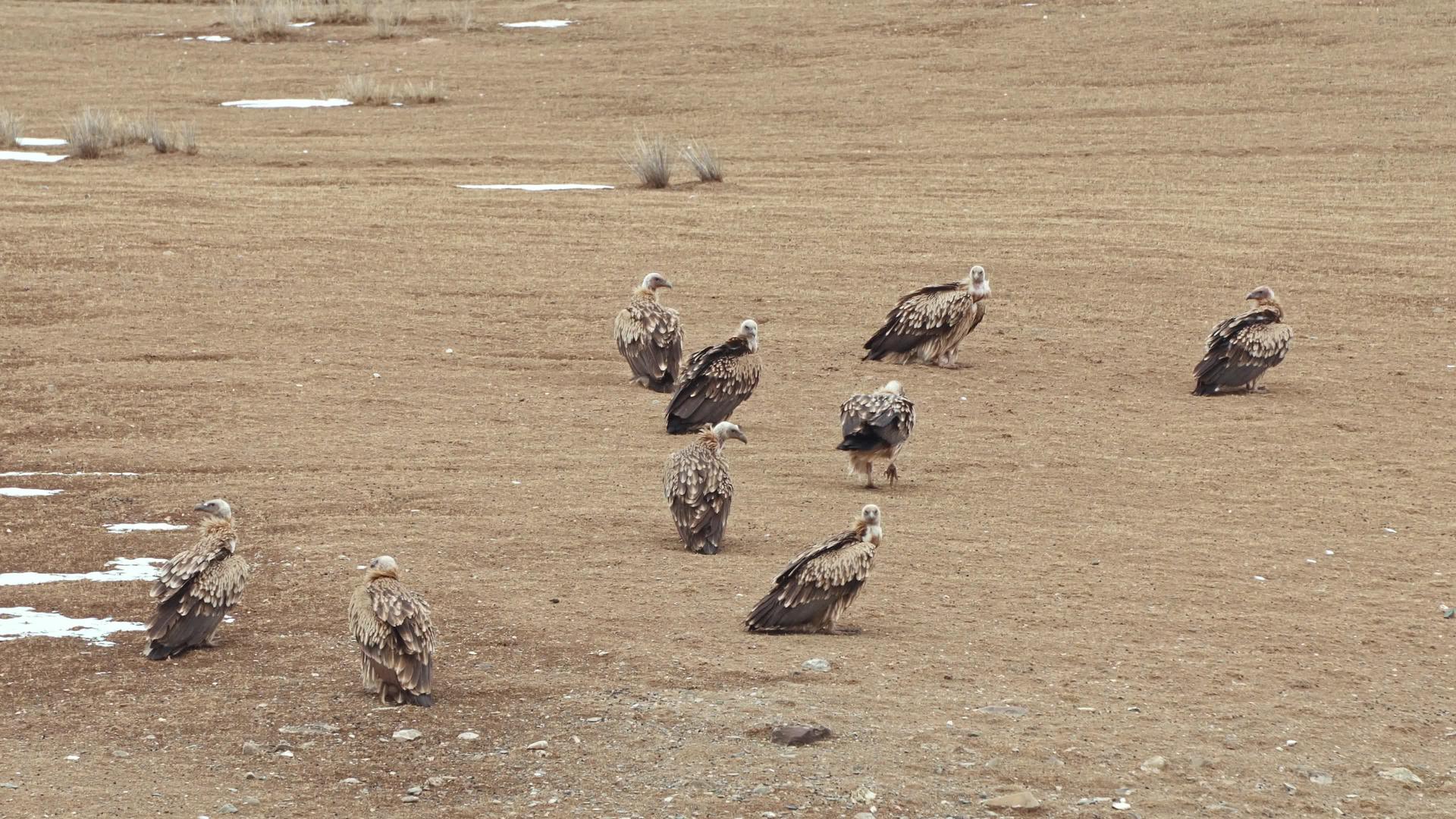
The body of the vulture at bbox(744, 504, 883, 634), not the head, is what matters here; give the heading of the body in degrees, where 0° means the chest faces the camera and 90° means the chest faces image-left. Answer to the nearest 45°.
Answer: approximately 270°

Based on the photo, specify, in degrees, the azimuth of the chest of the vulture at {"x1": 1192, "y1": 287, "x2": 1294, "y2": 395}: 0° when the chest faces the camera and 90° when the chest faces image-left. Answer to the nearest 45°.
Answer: approximately 225°

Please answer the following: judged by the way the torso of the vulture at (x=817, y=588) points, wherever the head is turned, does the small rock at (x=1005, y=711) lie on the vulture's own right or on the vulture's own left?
on the vulture's own right

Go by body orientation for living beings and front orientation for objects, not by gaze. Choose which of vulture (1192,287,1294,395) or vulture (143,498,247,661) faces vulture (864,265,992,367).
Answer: vulture (143,498,247,661)

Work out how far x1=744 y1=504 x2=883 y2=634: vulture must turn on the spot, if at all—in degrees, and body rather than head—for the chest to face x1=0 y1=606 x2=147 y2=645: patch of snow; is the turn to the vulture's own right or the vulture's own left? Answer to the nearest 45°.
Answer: approximately 180°

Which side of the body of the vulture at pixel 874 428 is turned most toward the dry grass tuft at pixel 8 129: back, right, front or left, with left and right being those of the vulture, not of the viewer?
left

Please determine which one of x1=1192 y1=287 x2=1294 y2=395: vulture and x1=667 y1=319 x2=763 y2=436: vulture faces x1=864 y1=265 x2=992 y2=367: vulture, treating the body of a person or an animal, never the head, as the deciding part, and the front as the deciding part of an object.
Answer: x1=667 y1=319 x2=763 y2=436: vulture

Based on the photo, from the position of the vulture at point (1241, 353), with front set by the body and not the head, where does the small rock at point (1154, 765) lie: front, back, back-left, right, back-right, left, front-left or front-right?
back-right

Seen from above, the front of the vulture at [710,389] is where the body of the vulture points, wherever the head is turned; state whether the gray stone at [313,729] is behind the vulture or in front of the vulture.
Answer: behind

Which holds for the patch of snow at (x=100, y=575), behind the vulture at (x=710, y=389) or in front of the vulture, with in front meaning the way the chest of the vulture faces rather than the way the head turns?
behind

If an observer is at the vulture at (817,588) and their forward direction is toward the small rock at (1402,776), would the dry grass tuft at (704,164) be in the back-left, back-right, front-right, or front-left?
back-left

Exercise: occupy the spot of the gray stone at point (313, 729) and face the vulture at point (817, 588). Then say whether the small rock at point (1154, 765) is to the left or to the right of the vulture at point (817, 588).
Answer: right

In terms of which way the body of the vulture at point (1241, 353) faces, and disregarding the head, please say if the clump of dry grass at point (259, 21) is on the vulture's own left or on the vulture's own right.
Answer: on the vulture's own left

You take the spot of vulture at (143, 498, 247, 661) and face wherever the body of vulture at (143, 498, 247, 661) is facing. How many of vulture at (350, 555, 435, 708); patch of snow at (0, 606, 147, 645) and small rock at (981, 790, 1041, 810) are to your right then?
2
